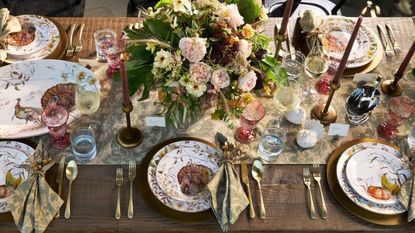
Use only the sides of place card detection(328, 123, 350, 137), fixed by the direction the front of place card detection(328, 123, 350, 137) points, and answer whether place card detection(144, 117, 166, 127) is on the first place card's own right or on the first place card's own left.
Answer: on the first place card's own right

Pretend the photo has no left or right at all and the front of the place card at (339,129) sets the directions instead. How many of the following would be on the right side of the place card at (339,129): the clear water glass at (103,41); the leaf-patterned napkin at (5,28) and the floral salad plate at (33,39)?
3

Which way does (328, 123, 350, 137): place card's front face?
toward the camera

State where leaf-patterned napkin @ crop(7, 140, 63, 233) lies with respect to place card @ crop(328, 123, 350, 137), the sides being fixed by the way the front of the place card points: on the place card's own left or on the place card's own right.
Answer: on the place card's own right

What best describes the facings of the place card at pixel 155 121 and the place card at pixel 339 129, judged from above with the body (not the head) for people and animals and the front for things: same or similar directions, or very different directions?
same or similar directions

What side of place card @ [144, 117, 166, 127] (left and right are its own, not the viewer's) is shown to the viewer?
front

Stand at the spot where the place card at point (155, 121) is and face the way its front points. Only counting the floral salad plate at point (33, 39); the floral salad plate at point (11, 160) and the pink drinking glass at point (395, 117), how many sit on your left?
1

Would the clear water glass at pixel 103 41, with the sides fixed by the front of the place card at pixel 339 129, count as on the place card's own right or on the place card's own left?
on the place card's own right

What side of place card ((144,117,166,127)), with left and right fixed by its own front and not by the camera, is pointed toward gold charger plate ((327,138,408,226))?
left

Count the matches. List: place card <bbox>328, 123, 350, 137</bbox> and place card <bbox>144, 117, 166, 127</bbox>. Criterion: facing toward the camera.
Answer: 2

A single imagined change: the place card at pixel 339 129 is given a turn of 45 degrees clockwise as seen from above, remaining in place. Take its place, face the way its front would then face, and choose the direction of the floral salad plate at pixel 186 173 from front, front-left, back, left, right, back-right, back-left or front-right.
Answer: front

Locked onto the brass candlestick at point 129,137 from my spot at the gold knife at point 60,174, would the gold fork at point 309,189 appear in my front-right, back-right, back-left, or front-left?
front-right
